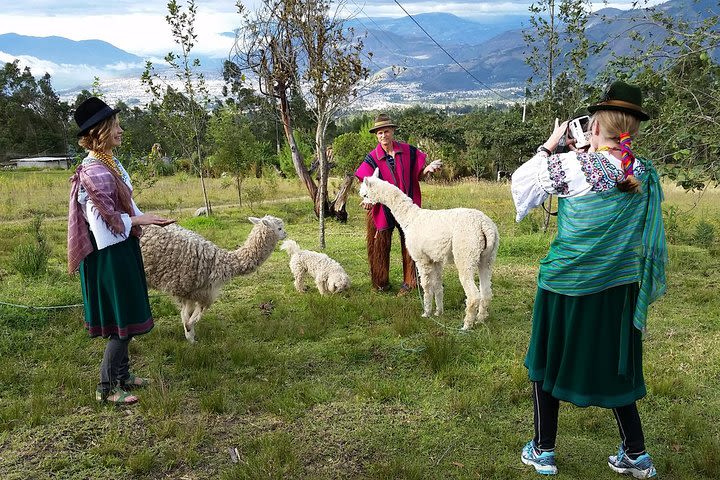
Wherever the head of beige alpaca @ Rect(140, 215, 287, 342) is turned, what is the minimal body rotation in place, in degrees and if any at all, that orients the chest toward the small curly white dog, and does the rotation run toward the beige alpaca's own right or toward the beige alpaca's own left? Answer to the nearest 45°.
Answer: approximately 45° to the beige alpaca's own left

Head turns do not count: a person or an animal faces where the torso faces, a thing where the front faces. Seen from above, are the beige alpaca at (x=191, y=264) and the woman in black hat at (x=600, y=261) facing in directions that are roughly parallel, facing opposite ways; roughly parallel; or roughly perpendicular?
roughly perpendicular

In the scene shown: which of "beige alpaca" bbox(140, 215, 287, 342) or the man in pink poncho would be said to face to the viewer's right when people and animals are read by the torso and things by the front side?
the beige alpaca

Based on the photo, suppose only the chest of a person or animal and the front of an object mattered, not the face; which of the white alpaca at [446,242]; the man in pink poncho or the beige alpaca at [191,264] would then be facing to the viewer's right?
the beige alpaca at [191,264]

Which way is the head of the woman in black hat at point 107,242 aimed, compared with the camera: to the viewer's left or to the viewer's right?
to the viewer's right

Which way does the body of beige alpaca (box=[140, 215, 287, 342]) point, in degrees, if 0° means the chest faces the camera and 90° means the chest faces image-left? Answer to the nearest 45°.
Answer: approximately 270°

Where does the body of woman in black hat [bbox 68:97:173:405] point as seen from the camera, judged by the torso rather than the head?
to the viewer's right

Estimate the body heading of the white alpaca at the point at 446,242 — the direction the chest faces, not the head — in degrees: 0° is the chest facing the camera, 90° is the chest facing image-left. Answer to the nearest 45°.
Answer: approximately 135°

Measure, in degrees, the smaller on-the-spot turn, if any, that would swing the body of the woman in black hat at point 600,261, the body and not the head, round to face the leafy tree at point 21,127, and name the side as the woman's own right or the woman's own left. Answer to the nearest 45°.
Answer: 0° — they already face it
